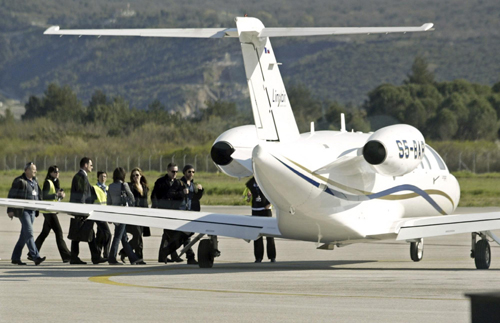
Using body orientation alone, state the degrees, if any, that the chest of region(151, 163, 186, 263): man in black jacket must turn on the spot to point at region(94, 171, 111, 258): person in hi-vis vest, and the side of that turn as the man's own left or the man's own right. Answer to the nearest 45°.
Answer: approximately 135° to the man's own right

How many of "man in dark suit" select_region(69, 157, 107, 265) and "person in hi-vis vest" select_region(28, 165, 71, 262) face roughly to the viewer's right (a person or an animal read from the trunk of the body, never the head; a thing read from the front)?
2

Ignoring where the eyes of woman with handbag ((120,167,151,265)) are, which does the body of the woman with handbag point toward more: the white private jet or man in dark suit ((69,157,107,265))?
the white private jet

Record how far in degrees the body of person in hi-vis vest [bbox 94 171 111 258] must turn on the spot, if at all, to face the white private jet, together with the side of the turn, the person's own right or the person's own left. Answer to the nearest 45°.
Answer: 0° — they already face it

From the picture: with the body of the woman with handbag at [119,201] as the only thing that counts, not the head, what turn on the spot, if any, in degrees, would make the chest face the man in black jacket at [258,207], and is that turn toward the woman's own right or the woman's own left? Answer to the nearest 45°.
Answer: approximately 45° to the woman's own right

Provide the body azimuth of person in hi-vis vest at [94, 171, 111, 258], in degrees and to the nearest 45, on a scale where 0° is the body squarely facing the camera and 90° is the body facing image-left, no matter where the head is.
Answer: approximately 315°

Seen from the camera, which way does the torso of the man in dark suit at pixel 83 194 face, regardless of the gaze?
to the viewer's right

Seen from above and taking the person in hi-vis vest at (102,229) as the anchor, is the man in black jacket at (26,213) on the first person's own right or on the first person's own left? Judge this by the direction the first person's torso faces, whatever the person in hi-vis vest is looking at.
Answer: on the first person's own right

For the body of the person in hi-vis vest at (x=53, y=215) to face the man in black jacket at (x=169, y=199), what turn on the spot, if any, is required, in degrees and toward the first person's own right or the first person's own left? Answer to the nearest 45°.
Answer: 0° — they already face them

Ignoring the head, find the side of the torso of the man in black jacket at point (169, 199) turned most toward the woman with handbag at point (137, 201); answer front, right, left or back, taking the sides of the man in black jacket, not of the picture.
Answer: back

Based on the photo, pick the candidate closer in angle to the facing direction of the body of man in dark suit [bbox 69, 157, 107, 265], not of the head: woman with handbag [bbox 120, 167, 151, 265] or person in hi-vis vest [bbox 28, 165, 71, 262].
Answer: the woman with handbag

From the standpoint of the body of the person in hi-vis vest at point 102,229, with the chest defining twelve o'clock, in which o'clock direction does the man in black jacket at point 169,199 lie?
The man in black jacket is roughly at 11 o'clock from the person in hi-vis vest.
